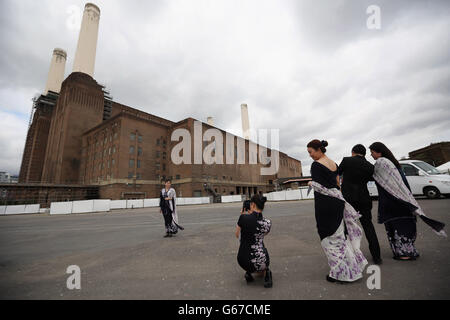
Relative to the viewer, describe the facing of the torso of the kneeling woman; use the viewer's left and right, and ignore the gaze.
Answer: facing away from the viewer and to the left of the viewer

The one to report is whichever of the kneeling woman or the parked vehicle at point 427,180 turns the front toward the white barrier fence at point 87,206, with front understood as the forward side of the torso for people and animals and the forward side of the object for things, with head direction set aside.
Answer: the kneeling woman

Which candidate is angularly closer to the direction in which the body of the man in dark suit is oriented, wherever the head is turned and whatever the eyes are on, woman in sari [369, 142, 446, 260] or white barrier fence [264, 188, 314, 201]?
the white barrier fence

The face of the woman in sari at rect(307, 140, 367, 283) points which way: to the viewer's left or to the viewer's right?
to the viewer's left

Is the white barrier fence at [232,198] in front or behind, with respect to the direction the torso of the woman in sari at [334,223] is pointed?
in front

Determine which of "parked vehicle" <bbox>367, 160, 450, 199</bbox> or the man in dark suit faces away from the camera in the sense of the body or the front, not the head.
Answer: the man in dark suit

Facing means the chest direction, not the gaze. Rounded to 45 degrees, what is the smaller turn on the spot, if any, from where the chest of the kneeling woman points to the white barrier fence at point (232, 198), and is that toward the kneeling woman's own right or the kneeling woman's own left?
approximately 45° to the kneeling woman's own right

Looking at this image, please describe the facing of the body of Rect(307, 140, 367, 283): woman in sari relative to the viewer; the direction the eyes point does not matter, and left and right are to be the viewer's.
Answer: facing away from the viewer and to the left of the viewer

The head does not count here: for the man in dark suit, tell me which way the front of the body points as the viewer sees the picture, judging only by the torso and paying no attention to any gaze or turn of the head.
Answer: away from the camera

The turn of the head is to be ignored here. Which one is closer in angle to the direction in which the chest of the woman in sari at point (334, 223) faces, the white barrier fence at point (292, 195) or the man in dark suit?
the white barrier fence
